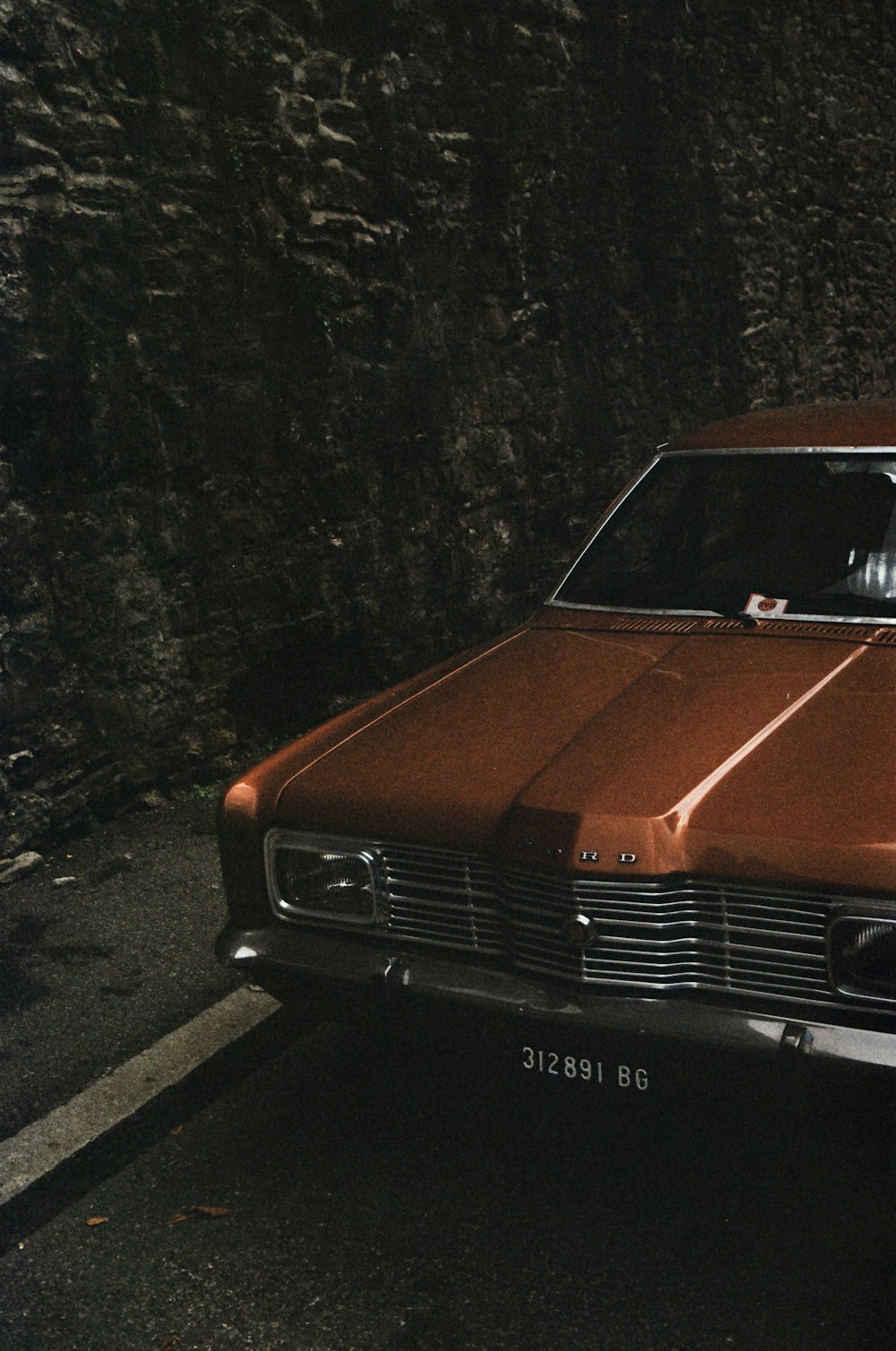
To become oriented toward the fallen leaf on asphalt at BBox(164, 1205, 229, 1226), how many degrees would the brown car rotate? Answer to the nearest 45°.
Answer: approximately 45° to its right

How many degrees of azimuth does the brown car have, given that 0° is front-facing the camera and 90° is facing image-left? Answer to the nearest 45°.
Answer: approximately 45°
